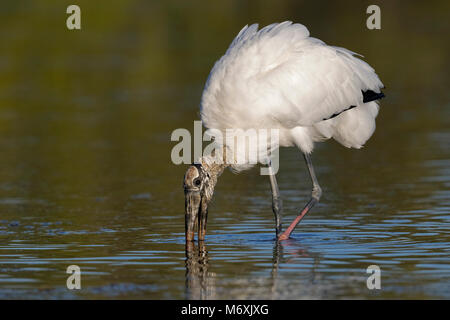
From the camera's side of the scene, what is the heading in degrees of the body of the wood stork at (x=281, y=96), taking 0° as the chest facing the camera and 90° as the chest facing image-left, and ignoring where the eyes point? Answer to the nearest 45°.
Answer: approximately 90°
